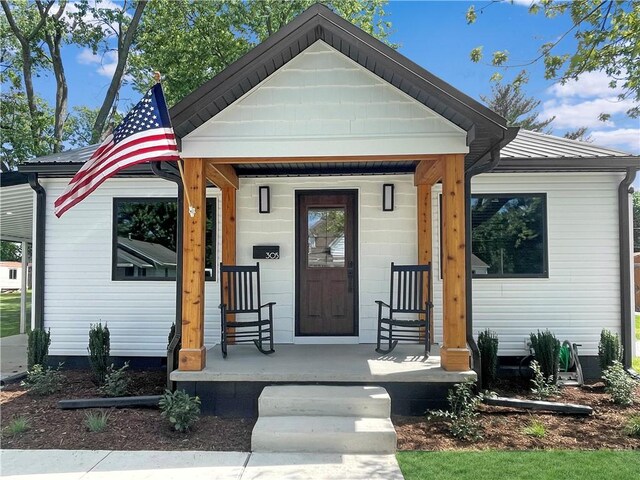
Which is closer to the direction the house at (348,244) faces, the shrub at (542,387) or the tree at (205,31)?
the shrub

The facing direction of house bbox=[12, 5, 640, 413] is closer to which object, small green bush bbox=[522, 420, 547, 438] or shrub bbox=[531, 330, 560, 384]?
the small green bush

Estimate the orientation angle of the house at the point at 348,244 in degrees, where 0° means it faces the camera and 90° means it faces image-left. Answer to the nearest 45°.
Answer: approximately 0°

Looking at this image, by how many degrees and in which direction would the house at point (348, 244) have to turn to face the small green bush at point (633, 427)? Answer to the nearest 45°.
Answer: approximately 45° to its left

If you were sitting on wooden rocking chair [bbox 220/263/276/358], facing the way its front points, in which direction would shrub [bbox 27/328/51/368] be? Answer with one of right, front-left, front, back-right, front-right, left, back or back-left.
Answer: back-right

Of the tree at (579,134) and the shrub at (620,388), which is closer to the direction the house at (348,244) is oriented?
the shrub

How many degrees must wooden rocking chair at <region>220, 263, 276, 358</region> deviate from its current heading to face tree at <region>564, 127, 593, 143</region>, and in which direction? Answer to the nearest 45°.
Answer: approximately 90° to its left

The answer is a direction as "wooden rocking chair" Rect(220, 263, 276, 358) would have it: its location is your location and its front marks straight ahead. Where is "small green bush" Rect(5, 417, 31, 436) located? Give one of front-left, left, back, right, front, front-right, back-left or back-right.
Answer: right

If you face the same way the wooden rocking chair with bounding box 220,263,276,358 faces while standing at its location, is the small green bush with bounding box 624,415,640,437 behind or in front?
in front

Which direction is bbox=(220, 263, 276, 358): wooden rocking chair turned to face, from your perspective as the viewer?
facing the viewer and to the right of the viewer
